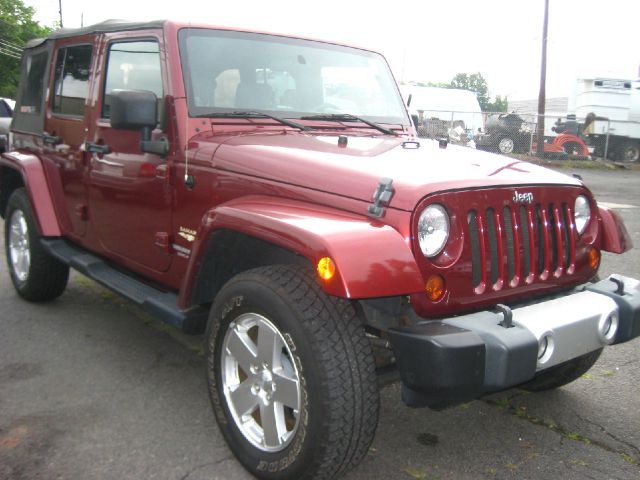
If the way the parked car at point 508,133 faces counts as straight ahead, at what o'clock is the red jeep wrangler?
The red jeep wrangler is roughly at 9 o'clock from the parked car.

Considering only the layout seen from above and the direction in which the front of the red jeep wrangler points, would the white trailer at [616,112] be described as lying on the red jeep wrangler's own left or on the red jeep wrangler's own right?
on the red jeep wrangler's own left

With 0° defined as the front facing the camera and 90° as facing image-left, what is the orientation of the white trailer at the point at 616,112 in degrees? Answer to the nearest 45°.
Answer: approximately 90°

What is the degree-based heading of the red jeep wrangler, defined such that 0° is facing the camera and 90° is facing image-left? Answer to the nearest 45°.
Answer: approximately 315°

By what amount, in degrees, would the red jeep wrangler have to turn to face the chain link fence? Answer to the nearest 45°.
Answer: approximately 135° to its left

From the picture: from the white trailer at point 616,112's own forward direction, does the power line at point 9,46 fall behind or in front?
in front
